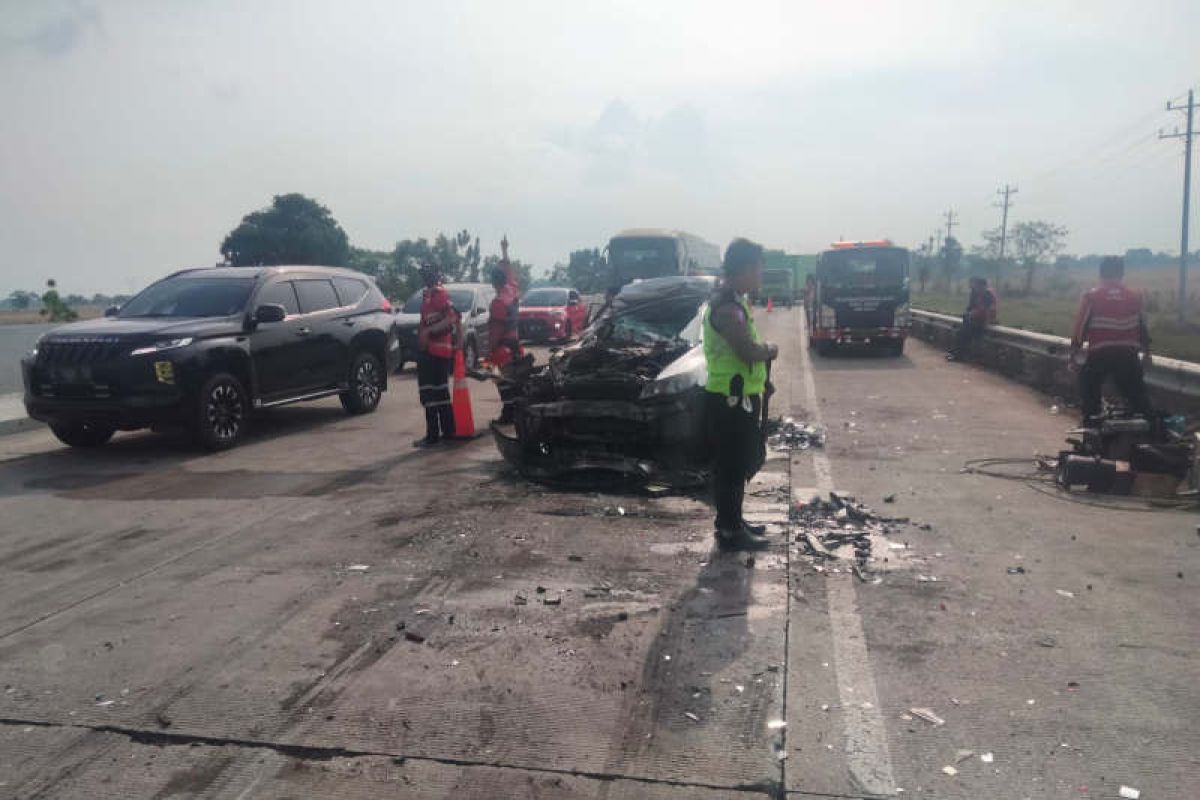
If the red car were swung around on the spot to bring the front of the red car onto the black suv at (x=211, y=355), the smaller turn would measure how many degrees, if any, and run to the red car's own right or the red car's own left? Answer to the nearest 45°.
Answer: approximately 45° to the red car's own left

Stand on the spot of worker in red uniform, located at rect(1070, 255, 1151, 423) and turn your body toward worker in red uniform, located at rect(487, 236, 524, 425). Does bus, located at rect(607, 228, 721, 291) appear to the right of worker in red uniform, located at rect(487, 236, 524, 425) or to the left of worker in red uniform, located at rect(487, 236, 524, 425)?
right

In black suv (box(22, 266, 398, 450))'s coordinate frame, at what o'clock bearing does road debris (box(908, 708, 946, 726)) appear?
The road debris is roughly at 10 o'clock from the black suv.

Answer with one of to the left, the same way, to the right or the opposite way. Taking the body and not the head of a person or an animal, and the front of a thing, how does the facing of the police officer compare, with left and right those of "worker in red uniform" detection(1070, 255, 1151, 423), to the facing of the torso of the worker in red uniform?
to the right

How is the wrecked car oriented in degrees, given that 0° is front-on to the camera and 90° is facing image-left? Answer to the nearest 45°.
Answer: approximately 45°

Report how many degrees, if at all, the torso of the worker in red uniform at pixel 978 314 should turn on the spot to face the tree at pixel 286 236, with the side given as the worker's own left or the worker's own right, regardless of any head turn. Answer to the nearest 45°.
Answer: approximately 45° to the worker's own right

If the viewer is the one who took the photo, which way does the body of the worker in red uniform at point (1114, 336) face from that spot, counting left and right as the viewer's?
facing away from the viewer

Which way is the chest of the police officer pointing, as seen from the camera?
to the viewer's right

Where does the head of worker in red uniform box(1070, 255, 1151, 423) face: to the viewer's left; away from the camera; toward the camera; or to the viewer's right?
away from the camera

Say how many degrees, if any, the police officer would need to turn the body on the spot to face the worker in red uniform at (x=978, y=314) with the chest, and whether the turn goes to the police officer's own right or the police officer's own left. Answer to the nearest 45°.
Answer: approximately 90° to the police officer's own left

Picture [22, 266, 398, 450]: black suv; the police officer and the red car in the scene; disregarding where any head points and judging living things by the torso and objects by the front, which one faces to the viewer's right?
the police officer

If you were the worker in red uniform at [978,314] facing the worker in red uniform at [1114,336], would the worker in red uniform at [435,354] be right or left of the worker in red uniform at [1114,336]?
right

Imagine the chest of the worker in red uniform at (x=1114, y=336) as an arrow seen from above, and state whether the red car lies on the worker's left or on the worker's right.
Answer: on the worker's left

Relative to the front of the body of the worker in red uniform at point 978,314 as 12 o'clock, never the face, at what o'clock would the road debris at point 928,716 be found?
The road debris is roughly at 9 o'clock from the worker in red uniform.
